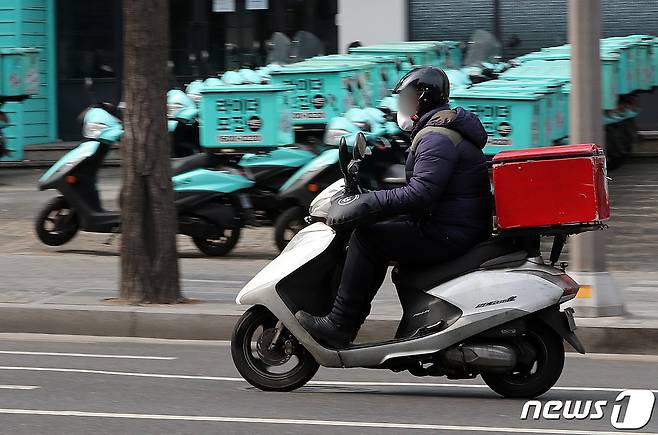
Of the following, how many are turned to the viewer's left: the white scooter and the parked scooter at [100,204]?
2

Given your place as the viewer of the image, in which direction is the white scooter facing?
facing to the left of the viewer

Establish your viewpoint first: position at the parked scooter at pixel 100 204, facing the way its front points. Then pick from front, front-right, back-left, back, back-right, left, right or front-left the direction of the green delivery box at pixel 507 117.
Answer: back

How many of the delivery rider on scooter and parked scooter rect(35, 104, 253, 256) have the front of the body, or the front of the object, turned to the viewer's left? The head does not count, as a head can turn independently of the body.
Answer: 2

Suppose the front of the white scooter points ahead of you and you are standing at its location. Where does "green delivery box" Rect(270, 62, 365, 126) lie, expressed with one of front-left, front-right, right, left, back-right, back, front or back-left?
right

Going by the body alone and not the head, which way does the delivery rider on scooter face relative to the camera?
to the viewer's left

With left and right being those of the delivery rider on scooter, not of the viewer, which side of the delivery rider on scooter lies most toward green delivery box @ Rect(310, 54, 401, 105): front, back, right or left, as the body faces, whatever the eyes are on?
right

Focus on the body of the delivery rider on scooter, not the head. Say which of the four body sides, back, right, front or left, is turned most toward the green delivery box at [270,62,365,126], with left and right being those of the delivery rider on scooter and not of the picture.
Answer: right

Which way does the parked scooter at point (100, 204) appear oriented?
to the viewer's left

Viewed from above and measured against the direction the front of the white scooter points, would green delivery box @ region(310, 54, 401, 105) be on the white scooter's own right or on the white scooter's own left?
on the white scooter's own right
